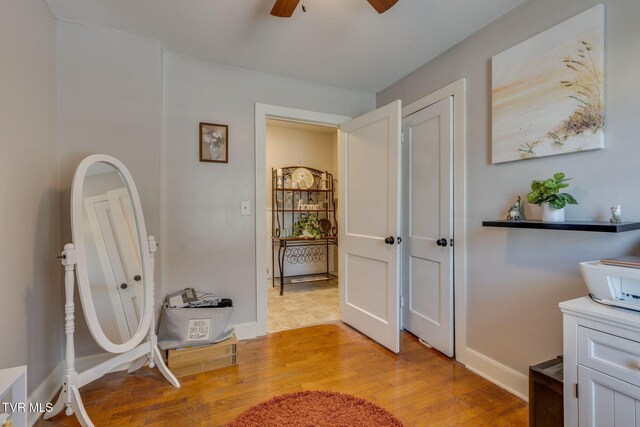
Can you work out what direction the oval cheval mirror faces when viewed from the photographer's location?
facing the viewer and to the right of the viewer

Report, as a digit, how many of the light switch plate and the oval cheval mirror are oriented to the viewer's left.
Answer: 0

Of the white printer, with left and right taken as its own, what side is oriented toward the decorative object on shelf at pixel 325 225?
right

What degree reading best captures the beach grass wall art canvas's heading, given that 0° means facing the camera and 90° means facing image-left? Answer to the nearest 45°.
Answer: approximately 45°

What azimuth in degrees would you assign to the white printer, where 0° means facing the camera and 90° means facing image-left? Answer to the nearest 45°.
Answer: approximately 45°

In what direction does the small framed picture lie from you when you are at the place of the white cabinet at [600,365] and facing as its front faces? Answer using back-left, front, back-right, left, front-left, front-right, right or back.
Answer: front-right

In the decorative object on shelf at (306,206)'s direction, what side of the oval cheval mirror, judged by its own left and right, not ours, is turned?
left

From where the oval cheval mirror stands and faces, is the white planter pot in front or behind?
in front

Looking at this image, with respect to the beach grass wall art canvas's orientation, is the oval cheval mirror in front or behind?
in front

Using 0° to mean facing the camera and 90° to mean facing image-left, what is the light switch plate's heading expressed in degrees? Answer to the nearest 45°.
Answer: approximately 0°

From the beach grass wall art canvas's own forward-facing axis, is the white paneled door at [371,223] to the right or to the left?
on its right
